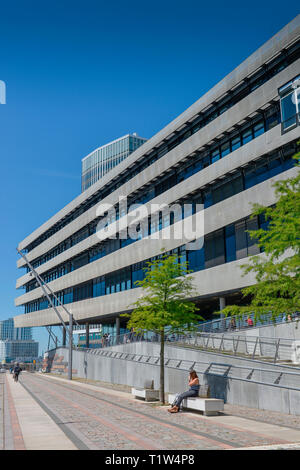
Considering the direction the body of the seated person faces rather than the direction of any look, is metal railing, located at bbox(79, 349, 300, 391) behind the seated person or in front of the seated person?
behind

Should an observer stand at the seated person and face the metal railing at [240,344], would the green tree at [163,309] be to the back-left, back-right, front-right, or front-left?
front-left

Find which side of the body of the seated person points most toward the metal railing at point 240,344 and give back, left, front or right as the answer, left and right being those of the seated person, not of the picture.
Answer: back

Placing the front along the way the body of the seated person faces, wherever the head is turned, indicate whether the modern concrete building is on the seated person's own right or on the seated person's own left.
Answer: on the seated person's own right

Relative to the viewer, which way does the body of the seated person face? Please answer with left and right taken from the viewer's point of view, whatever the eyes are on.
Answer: facing to the left of the viewer
